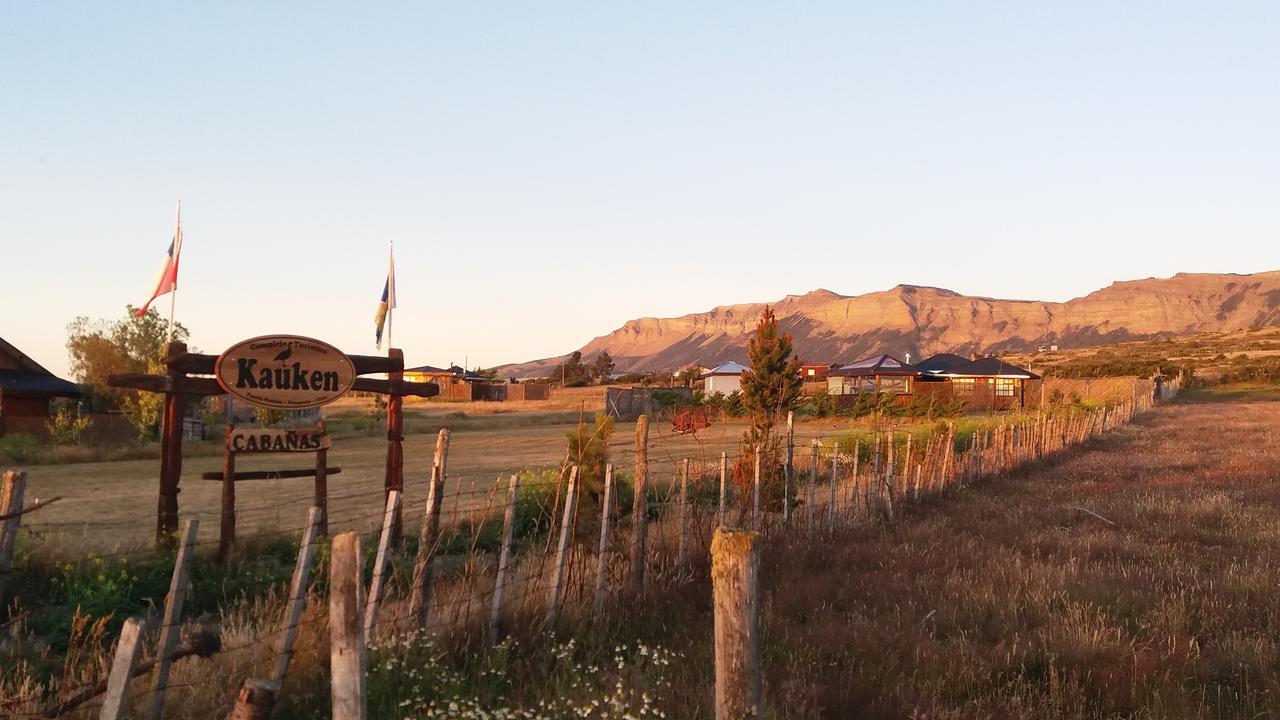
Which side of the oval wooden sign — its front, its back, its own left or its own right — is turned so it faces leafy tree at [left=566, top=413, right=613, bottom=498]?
left

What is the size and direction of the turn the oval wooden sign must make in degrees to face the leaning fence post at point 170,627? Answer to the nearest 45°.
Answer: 0° — it already faces it

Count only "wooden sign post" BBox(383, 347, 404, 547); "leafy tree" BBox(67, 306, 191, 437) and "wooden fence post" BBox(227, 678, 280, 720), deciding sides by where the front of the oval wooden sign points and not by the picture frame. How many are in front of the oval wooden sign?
1

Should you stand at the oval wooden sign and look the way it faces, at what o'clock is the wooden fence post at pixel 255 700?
The wooden fence post is roughly at 12 o'clock from the oval wooden sign.

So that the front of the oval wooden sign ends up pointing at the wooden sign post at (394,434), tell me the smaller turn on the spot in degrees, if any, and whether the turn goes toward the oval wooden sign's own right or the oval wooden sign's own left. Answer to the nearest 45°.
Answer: approximately 135° to the oval wooden sign's own left

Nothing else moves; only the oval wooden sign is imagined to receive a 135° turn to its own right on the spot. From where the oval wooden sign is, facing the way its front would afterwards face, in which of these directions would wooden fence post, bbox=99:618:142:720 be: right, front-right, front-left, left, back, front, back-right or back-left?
back-left

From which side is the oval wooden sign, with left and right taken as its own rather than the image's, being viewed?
front

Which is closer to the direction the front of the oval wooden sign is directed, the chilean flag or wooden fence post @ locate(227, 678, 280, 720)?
the wooden fence post

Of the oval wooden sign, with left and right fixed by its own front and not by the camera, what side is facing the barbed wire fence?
front

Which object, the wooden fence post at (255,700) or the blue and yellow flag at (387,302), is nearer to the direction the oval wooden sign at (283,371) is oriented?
the wooden fence post

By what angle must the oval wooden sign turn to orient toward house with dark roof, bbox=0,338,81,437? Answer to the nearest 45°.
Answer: approximately 180°
